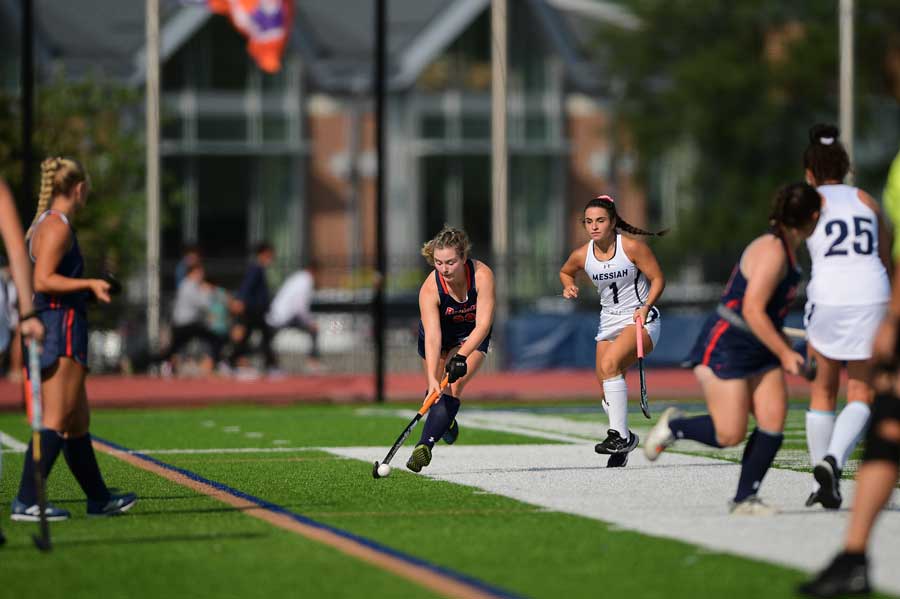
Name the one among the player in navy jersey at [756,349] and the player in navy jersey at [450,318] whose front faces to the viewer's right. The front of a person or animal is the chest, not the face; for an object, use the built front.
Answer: the player in navy jersey at [756,349]

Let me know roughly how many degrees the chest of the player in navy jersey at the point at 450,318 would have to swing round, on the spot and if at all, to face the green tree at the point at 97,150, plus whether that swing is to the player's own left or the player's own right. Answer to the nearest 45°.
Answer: approximately 180°
